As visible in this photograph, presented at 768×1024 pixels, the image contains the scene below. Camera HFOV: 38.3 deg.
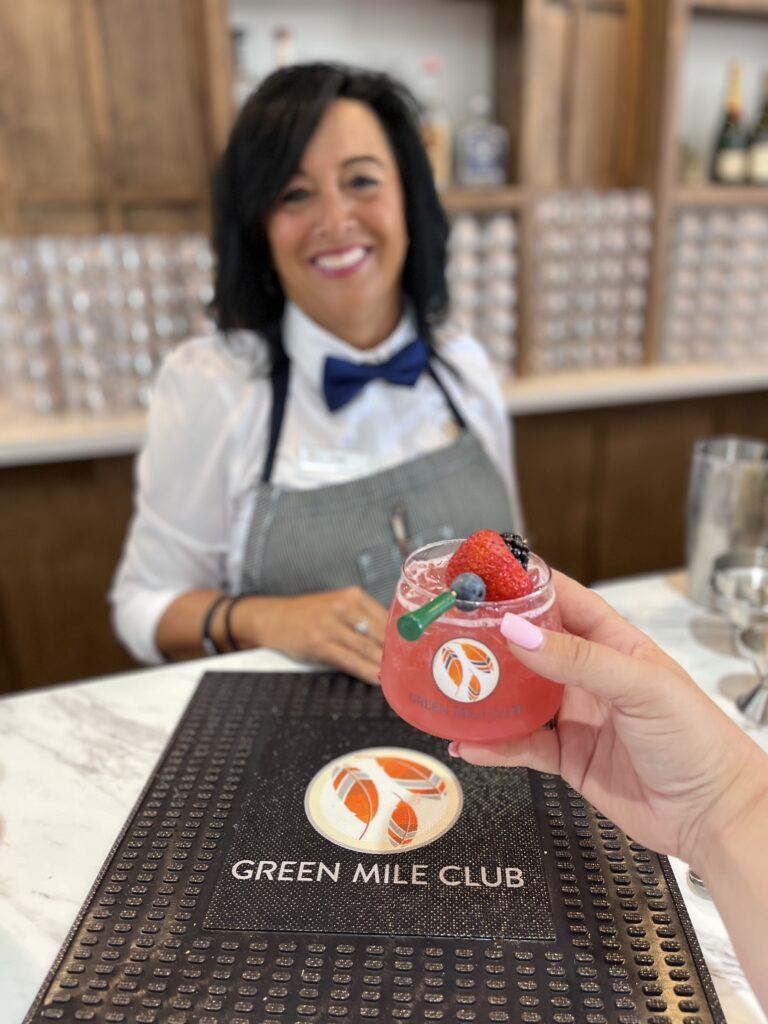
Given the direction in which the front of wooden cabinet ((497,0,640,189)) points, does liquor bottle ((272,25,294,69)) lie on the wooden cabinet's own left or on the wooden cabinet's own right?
on the wooden cabinet's own right

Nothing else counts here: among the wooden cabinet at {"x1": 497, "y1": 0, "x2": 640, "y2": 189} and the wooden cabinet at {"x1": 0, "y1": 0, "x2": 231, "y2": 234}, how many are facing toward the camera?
2

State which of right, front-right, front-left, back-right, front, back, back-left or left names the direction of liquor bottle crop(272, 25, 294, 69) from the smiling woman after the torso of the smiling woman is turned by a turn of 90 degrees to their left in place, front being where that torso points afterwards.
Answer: front-left

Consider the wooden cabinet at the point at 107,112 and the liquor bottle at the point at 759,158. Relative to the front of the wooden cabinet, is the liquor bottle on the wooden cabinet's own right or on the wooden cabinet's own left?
on the wooden cabinet's own left

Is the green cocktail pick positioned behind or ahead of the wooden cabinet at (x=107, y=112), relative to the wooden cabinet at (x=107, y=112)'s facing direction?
ahead

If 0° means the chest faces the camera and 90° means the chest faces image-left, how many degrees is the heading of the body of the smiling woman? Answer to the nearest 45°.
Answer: approximately 315°

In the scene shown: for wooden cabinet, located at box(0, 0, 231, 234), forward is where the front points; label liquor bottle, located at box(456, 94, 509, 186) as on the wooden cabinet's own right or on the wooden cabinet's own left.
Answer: on the wooden cabinet's own left

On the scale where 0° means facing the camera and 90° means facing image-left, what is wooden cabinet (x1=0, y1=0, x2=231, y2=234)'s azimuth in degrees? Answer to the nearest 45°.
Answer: approximately 0°

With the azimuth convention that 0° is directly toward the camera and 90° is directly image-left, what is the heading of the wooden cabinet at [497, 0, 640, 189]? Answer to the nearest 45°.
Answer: approximately 0°
